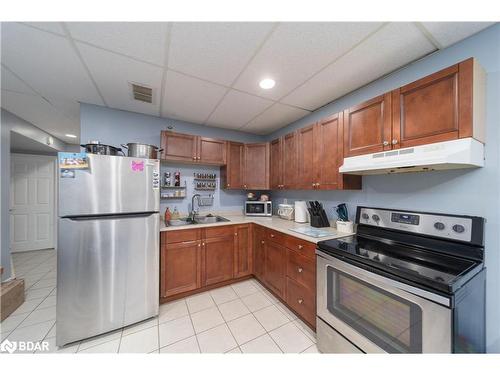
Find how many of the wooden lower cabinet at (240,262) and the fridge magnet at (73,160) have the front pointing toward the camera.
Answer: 2

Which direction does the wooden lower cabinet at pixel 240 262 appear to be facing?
toward the camera

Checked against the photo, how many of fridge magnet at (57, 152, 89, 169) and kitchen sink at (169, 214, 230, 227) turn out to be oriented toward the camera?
2

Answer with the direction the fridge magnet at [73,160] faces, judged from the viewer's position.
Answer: facing the viewer

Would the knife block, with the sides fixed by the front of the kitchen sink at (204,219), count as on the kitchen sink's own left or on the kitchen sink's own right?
on the kitchen sink's own left

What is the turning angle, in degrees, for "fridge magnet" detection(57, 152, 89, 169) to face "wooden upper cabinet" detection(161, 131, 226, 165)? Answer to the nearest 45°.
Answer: approximately 90° to its left

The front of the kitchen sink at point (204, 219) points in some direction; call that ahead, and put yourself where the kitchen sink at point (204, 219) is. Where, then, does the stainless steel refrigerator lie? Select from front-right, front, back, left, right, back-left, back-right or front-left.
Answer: front-right

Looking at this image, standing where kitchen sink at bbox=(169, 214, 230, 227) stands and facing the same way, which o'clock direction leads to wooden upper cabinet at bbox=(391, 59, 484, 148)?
The wooden upper cabinet is roughly at 11 o'clock from the kitchen sink.
